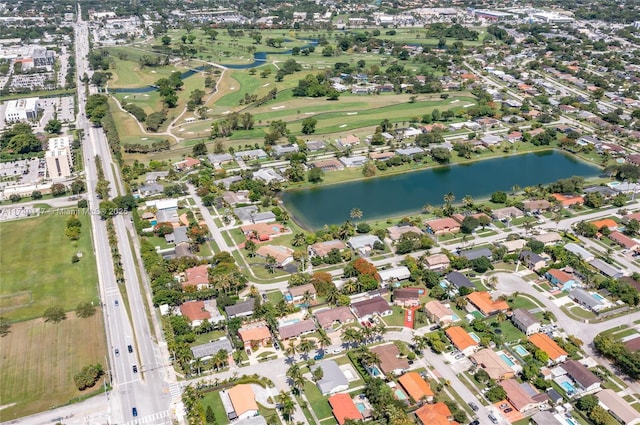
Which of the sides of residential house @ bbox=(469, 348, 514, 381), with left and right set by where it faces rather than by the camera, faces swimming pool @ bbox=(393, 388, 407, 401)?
front

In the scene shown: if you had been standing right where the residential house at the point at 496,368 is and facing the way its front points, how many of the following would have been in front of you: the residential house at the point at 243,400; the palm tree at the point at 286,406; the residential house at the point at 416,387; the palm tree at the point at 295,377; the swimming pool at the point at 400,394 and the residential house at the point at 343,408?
6

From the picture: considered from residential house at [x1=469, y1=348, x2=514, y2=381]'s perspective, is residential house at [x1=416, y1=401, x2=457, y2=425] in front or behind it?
in front

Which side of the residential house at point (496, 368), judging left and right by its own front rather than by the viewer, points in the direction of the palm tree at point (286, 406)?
front

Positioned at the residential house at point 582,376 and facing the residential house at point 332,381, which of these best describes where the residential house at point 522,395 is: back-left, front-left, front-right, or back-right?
front-left

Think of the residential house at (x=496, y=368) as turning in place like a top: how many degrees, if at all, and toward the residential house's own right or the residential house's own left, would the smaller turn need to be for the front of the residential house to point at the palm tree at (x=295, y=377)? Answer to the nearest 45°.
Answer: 0° — it already faces it

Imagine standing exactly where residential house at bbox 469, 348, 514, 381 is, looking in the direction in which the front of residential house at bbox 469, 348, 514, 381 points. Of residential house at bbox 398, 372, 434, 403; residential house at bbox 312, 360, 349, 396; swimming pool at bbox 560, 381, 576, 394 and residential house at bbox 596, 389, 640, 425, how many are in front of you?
2

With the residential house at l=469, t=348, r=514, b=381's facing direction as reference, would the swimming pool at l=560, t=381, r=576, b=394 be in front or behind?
behind

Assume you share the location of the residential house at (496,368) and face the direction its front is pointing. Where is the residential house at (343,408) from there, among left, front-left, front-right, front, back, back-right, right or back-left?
front

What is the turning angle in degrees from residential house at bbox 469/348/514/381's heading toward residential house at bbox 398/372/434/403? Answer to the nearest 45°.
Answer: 0° — it already faces it

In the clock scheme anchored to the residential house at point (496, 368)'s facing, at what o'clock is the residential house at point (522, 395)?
the residential house at point (522, 395) is roughly at 9 o'clock from the residential house at point (496, 368).

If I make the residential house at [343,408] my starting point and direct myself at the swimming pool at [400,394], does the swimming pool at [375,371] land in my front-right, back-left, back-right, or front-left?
front-left

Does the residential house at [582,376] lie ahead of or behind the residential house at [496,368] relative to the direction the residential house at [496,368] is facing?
behind
